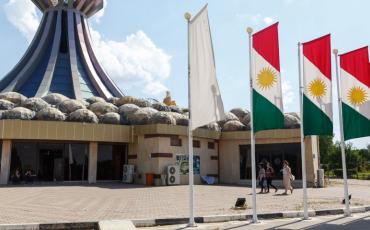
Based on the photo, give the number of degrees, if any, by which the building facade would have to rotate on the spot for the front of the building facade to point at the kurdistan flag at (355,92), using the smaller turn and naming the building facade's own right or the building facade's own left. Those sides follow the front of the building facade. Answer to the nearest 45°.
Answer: approximately 45° to the building facade's own left

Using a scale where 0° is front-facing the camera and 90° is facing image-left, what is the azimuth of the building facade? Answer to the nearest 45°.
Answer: approximately 0°

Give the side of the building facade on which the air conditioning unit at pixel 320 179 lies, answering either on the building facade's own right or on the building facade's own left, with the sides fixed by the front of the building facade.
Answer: on the building facade's own left

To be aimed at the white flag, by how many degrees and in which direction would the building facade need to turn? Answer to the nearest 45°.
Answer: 0° — it already faces it

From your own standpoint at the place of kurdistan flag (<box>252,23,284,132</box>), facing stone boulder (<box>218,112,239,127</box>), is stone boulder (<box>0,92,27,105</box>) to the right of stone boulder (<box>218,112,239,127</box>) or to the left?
left
